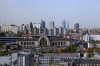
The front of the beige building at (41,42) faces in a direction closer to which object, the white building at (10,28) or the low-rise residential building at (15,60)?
the low-rise residential building

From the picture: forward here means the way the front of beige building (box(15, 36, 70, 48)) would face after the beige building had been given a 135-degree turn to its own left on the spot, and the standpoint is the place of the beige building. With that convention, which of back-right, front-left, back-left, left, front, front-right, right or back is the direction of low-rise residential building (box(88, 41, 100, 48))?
front-right

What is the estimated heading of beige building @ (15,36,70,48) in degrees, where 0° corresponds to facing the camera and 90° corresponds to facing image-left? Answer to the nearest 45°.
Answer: approximately 0°
